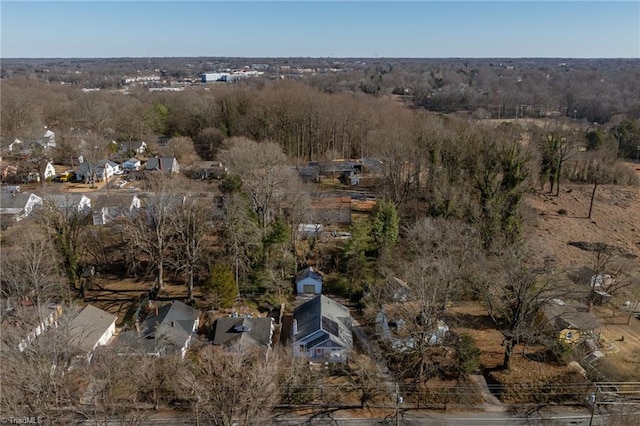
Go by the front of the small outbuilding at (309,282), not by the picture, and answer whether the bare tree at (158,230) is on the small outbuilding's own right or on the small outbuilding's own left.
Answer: on the small outbuilding's own right

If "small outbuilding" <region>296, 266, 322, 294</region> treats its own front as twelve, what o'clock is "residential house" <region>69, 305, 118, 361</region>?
The residential house is roughly at 2 o'clock from the small outbuilding.

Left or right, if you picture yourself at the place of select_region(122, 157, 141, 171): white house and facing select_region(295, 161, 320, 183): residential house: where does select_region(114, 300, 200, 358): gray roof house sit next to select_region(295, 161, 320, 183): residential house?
right

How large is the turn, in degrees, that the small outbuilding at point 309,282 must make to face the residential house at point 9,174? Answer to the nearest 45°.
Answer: approximately 135° to its right

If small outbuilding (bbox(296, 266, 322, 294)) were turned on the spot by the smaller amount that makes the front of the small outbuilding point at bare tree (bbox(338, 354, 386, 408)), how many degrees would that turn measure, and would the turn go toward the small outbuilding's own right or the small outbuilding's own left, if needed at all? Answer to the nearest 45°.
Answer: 0° — it already faces it

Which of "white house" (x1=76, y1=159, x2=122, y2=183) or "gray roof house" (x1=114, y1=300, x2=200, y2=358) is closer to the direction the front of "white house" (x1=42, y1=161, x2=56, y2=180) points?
the gray roof house

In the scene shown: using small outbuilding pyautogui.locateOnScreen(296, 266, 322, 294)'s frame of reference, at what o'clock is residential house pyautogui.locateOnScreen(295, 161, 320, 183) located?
The residential house is roughly at 6 o'clock from the small outbuilding.

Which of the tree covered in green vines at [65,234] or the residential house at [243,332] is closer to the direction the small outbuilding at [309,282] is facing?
the residential house

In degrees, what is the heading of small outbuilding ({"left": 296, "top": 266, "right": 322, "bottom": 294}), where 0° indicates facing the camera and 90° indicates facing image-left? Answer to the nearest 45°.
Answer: approximately 0°

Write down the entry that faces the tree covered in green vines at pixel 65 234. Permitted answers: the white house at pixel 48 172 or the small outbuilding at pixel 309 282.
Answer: the white house

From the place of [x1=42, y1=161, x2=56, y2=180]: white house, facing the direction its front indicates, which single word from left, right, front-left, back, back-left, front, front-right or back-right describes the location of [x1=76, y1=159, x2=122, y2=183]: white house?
front-left

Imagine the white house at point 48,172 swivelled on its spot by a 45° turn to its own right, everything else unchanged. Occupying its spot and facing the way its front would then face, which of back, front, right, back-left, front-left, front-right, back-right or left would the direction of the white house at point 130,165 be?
back-left

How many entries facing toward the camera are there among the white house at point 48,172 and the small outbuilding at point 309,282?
2

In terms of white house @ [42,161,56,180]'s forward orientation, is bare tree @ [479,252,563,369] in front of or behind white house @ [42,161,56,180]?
in front
